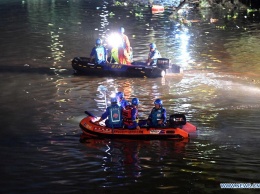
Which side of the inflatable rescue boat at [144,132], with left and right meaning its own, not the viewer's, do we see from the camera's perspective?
left

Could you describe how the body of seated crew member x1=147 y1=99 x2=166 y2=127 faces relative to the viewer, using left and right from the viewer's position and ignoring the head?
facing the viewer and to the left of the viewer

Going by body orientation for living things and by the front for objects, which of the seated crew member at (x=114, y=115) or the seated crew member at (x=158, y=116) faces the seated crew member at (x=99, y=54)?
the seated crew member at (x=114, y=115)

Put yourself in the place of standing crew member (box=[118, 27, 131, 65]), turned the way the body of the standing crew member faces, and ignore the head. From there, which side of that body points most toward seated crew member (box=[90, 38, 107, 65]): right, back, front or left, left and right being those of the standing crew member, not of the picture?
front

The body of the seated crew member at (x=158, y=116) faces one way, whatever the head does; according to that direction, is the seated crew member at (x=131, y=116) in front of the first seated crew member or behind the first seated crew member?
in front

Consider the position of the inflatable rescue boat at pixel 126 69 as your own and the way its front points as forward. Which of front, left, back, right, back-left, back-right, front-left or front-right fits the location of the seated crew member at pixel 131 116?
left

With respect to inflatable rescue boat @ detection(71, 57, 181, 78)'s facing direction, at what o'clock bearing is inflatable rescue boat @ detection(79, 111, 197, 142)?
inflatable rescue boat @ detection(79, 111, 197, 142) is roughly at 9 o'clock from inflatable rescue boat @ detection(71, 57, 181, 78).

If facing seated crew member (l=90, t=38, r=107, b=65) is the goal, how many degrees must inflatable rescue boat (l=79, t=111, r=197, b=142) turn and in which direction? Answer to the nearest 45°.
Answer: approximately 90° to its right

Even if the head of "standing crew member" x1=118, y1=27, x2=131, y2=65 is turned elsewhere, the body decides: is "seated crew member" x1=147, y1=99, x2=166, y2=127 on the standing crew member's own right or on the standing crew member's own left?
on the standing crew member's own left
